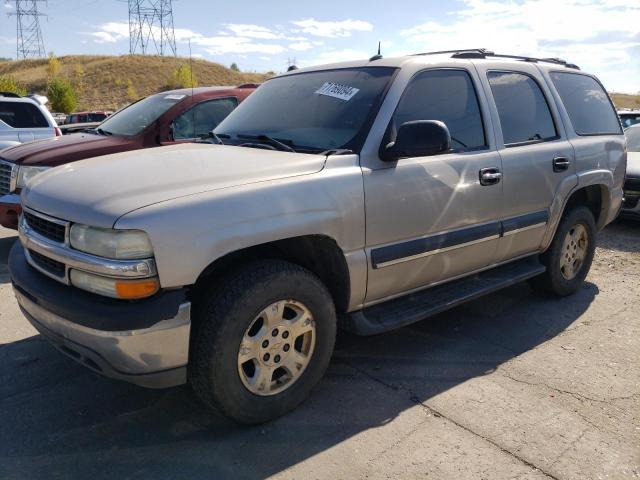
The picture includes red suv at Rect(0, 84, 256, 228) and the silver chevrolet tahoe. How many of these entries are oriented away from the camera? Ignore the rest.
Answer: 0

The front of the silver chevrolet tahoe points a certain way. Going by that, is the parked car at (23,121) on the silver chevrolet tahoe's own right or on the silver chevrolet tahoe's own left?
on the silver chevrolet tahoe's own right

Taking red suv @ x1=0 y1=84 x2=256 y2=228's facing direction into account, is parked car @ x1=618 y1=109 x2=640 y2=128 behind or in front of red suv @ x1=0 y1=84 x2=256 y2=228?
behind

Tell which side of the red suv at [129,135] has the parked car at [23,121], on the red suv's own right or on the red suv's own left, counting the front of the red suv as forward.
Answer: on the red suv's own right

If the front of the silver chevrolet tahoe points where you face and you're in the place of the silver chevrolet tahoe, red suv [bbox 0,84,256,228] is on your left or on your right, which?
on your right

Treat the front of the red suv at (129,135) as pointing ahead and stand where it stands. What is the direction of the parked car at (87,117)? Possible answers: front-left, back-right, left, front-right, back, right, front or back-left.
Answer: back-right

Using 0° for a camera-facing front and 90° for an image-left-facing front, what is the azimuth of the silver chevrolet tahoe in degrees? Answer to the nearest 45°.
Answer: approximately 45°

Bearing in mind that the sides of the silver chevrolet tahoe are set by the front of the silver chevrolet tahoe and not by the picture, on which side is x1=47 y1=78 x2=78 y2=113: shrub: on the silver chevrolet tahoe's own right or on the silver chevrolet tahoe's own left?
on the silver chevrolet tahoe's own right

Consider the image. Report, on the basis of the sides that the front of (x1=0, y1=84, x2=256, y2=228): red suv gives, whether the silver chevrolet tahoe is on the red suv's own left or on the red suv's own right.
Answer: on the red suv's own left

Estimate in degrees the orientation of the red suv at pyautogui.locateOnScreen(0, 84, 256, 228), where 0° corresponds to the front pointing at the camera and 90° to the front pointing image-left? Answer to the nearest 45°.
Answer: approximately 45°

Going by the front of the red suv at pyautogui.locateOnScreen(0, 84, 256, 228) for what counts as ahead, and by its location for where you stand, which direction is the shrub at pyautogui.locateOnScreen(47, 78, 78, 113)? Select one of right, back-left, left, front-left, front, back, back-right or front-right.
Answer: back-right

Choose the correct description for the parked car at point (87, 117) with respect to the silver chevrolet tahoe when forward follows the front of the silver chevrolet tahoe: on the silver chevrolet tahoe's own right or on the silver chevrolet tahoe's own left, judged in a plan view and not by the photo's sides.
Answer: on the silver chevrolet tahoe's own right
